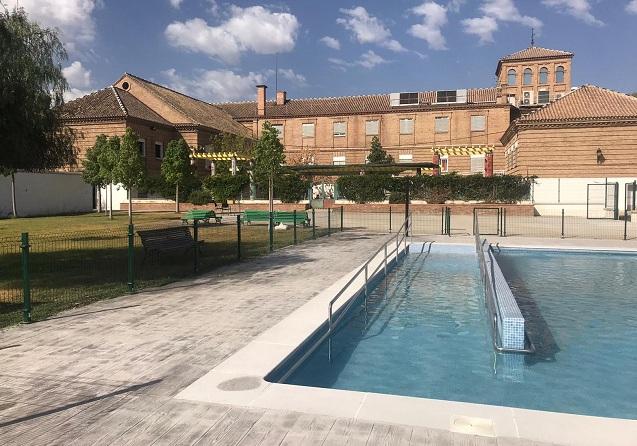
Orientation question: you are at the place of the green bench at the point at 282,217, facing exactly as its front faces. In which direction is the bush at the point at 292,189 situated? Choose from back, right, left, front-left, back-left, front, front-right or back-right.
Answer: back

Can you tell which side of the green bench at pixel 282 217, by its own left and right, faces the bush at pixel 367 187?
back

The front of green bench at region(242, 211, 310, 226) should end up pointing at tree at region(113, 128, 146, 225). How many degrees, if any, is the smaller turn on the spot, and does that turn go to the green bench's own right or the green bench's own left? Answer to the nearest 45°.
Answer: approximately 135° to the green bench's own right

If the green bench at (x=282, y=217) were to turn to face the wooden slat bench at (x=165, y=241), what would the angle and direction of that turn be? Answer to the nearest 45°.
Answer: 0° — it already faces it

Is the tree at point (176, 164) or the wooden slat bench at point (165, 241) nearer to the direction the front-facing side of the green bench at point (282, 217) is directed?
the wooden slat bench

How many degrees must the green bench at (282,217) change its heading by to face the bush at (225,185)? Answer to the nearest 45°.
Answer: approximately 180°

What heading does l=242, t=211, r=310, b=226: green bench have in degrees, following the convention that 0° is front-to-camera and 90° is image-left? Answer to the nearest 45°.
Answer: approximately 0°
